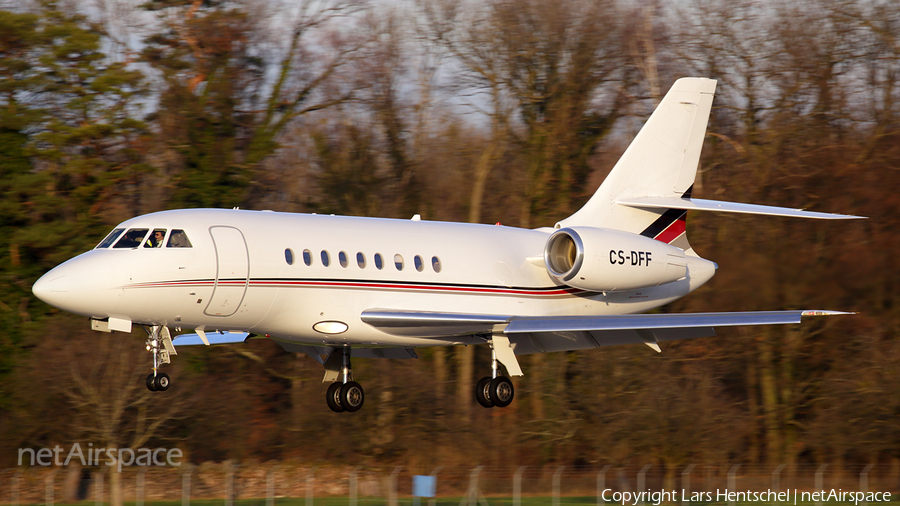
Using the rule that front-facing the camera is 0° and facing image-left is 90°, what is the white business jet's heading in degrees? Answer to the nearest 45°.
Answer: approximately 45°
